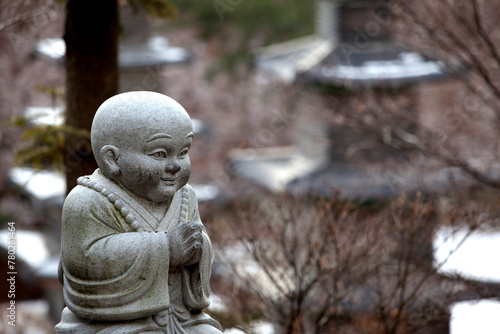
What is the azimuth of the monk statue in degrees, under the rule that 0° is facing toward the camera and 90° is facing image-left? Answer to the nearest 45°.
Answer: approximately 315°
